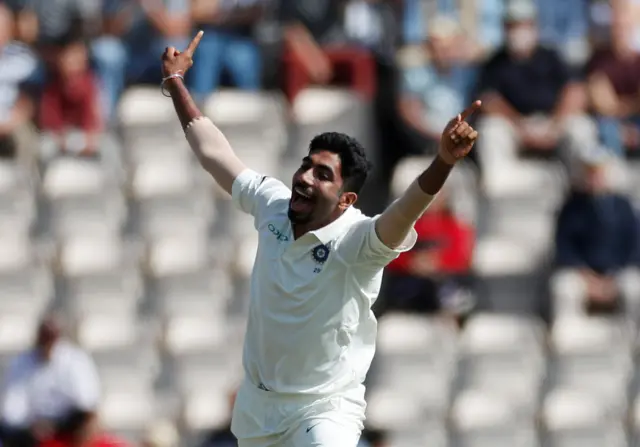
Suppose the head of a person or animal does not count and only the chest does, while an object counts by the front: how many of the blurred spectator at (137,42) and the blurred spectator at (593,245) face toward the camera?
2

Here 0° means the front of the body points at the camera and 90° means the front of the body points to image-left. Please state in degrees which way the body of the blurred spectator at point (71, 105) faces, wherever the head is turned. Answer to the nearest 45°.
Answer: approximately 0°

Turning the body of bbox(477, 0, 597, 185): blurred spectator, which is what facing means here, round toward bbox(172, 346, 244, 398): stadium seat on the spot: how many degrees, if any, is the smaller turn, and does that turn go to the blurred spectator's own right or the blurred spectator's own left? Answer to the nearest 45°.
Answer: approximately 90° to the blurred spectator's own right

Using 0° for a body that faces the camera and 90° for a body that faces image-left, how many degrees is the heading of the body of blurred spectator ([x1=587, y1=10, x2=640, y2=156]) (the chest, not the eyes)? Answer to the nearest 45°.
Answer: approximately 0°
